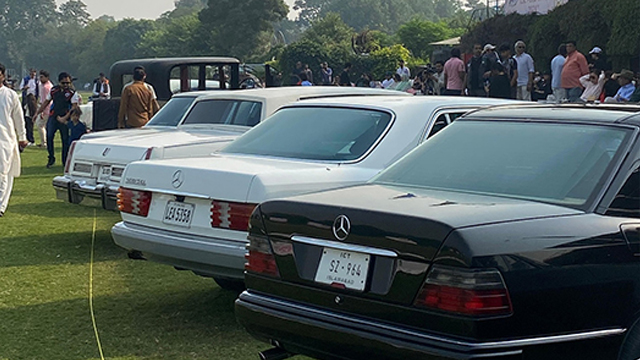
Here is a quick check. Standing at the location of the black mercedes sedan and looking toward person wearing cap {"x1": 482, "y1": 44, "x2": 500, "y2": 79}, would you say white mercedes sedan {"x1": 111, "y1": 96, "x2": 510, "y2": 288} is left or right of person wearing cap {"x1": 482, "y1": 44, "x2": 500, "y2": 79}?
left

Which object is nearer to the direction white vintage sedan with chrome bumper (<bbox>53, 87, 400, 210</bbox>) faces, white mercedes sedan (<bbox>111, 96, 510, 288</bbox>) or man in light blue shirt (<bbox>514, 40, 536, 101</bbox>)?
the man in light blue shirt

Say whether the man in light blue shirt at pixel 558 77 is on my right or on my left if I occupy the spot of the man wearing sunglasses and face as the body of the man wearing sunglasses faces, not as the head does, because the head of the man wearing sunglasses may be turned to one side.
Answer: on my left
